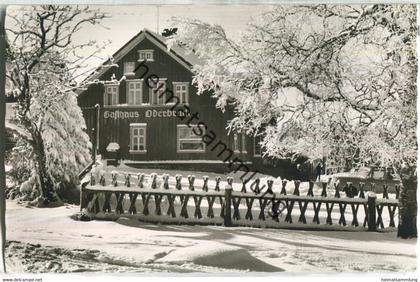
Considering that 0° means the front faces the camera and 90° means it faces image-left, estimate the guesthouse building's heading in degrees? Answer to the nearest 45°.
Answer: approximately 0°

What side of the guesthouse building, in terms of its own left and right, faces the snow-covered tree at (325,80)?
left
